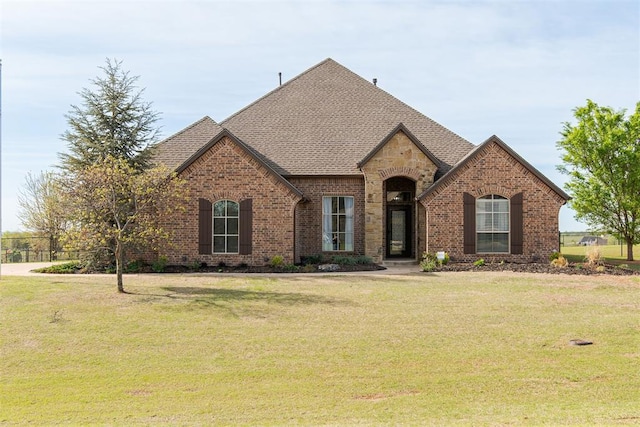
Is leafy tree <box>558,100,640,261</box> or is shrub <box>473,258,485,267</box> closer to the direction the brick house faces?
the shrub

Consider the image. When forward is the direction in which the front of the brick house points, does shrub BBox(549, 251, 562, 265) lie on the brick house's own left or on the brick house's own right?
on the brick house's own left

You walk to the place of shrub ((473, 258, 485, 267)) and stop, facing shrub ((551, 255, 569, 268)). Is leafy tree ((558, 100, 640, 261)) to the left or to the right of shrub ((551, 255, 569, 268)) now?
left

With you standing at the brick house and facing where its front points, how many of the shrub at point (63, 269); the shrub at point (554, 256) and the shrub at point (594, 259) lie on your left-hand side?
2

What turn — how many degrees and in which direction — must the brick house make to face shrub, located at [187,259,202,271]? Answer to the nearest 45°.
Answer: approximately 90° to its right

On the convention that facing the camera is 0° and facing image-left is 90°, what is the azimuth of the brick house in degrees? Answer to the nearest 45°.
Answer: approximately 0°

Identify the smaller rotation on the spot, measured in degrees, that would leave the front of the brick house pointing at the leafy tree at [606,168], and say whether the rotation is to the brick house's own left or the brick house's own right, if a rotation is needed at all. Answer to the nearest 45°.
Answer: approximately 135° to the brick house's own left

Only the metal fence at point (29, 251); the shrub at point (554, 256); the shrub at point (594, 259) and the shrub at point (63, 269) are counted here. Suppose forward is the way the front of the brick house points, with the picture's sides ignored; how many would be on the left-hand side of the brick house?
2

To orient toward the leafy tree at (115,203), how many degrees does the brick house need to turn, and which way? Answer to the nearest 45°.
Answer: approximately 45° to its right

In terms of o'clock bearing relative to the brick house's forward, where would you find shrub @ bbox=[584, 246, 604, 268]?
The shrub is roughly at 9 o'clock from the brick house.
